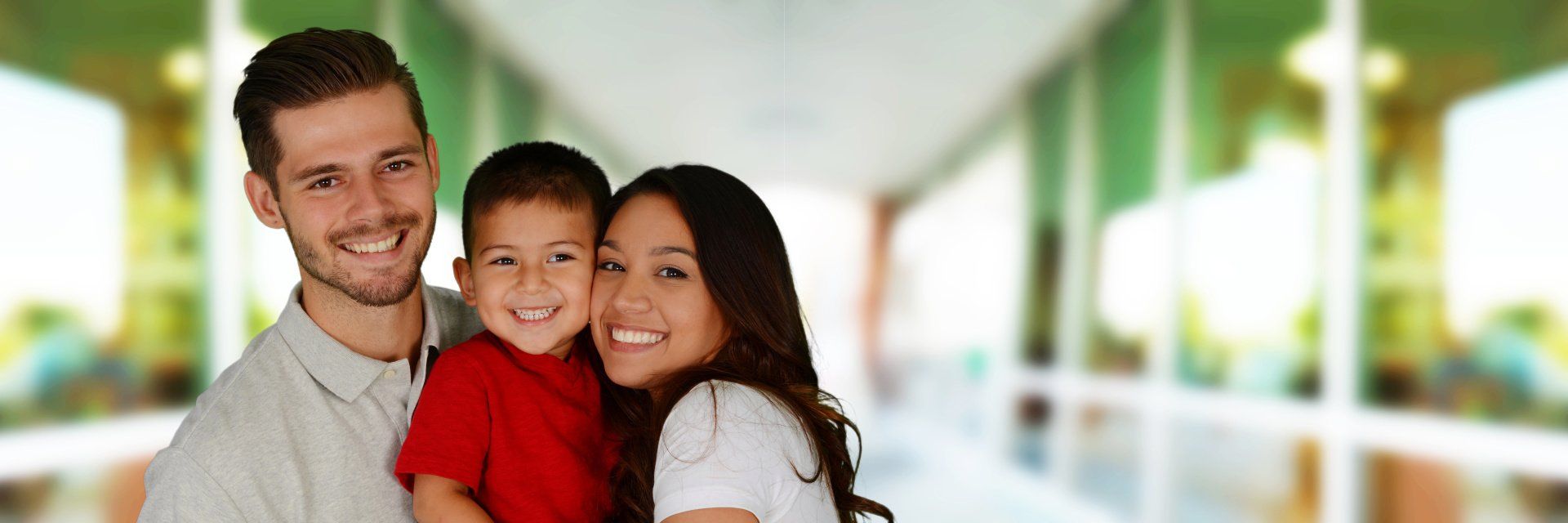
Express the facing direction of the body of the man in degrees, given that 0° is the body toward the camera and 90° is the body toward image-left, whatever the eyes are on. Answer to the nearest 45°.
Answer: approximately 315°

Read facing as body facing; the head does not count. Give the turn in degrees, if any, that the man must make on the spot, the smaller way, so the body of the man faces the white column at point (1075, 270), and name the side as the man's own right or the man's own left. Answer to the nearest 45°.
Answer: approximately 90° to the man's own left

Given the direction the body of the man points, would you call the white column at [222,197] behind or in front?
behind

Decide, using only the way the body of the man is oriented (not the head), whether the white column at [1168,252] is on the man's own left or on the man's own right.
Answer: on the man's own left

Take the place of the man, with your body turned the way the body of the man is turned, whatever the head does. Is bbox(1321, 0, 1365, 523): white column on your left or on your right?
on your left
